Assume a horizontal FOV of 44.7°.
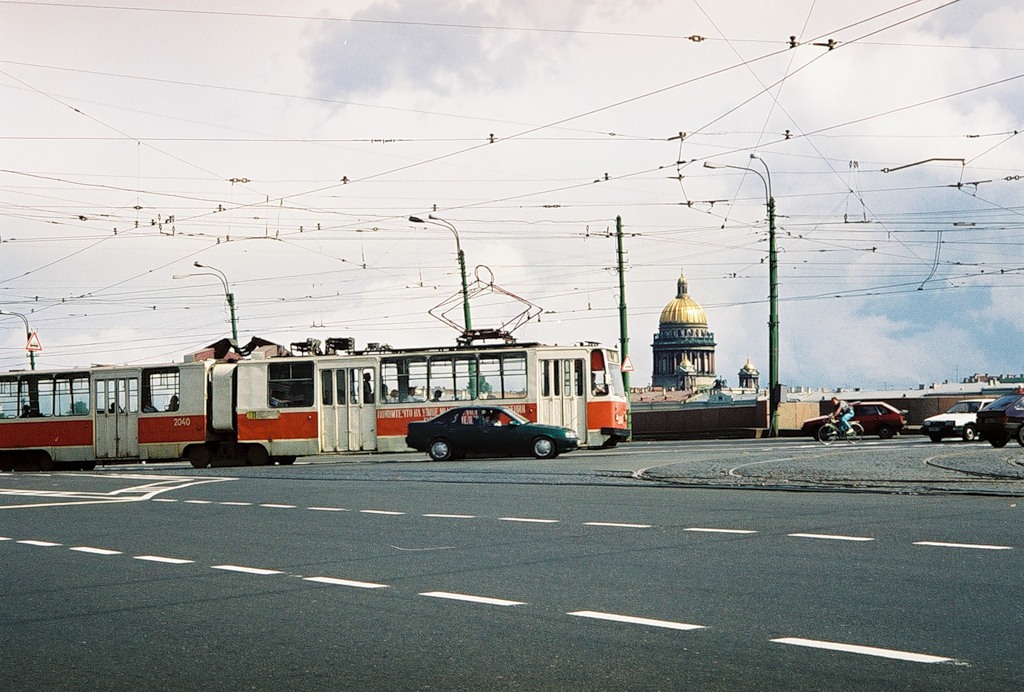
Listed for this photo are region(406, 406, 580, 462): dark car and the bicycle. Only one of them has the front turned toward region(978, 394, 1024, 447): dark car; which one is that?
region(406, 406, 580, 462): dark car

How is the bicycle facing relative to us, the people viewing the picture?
facing to the left of the viewer

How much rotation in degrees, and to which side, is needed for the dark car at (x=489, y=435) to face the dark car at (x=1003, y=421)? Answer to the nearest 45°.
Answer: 0° — it already faces it

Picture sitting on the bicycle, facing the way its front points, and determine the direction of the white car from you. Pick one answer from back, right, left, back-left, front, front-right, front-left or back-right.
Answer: back

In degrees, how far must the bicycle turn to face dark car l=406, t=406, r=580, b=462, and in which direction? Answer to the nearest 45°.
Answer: approximately 45° to its left

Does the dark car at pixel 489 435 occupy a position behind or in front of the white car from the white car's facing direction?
in front

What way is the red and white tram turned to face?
to the viewer's right

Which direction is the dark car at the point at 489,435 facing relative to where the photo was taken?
to the viewer's right

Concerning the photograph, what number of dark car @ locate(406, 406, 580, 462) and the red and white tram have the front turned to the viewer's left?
0

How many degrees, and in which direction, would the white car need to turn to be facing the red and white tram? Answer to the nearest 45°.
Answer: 0° — it already faces it

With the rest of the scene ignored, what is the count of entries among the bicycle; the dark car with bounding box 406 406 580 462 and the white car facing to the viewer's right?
1
